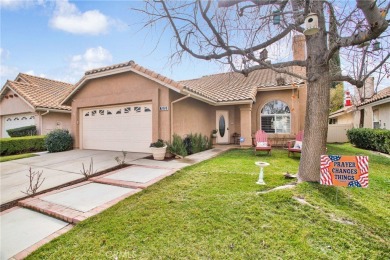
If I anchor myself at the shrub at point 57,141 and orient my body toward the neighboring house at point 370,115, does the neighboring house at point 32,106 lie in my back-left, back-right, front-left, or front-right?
back-left

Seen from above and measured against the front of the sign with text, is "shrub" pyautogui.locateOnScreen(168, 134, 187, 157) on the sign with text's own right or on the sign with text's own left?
on the sign with text's own right

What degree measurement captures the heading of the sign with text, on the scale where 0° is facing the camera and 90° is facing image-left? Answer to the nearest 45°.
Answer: approximately 0°

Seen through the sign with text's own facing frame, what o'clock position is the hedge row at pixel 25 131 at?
The hedge row is roughly at 3 o'clock from the sign with text.

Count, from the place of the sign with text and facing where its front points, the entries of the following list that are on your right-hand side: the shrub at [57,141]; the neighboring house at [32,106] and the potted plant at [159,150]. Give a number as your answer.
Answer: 3

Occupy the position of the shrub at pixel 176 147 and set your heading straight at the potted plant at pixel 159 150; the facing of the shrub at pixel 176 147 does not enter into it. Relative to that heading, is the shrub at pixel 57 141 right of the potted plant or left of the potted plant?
right

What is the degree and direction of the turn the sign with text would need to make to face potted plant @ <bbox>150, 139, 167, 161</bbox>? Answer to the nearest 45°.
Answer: approximately 90° to its right

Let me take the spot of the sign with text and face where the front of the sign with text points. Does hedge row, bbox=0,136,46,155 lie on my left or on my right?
on my right

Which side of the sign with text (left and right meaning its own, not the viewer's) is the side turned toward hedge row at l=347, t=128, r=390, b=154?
back

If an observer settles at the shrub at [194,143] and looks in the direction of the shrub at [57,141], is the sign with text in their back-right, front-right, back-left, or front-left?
back-left

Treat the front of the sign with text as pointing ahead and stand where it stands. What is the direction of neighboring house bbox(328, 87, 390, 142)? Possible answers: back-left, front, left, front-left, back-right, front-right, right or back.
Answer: back

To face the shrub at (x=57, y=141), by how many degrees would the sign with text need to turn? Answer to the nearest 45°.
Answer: approximately 90° to its right

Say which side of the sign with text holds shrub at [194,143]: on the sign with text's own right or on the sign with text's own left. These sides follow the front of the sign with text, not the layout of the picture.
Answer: on the sign with text's own right

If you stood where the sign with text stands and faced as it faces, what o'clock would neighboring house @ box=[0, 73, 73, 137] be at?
The neighboring house is roughly at 3 o'clock from the sign with text.

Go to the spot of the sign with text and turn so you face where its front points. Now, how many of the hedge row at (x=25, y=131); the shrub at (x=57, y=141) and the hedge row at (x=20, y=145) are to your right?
3

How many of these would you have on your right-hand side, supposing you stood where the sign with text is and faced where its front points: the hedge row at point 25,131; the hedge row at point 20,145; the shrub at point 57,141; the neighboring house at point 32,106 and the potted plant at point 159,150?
5
